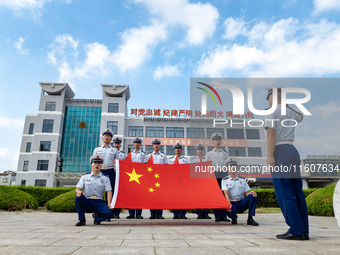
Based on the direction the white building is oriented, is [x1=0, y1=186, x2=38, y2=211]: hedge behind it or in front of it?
in front

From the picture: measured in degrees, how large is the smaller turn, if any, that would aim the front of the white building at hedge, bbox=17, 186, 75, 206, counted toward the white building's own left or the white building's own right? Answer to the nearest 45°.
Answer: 0° — it already faces it

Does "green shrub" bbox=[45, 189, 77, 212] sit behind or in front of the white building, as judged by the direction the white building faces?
in front

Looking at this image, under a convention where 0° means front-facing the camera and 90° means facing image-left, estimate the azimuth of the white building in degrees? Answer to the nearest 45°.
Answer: approximately 0°

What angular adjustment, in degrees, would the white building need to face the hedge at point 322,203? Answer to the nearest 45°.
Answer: approximately 45° to its left

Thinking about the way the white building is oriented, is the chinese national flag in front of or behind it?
in front
